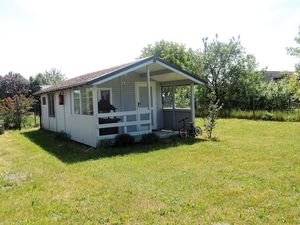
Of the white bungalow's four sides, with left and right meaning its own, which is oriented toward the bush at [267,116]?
left

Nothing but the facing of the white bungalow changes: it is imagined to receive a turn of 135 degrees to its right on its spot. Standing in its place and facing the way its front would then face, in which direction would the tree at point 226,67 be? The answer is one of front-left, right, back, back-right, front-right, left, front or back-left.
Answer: back-right

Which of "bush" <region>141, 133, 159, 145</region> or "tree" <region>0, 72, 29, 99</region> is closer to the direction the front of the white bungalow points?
the bush

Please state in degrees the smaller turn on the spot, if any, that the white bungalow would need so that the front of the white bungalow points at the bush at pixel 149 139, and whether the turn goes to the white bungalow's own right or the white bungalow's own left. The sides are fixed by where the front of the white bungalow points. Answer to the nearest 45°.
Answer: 0° — it already faces it

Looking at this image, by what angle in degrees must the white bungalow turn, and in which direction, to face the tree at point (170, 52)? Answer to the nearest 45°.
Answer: approximately 135° to its left

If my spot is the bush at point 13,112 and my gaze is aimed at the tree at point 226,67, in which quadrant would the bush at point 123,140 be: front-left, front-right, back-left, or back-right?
front-right

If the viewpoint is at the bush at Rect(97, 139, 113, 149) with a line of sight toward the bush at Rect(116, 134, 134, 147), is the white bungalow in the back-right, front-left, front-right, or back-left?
front-left

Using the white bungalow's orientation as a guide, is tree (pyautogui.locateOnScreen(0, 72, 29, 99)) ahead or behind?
behind
